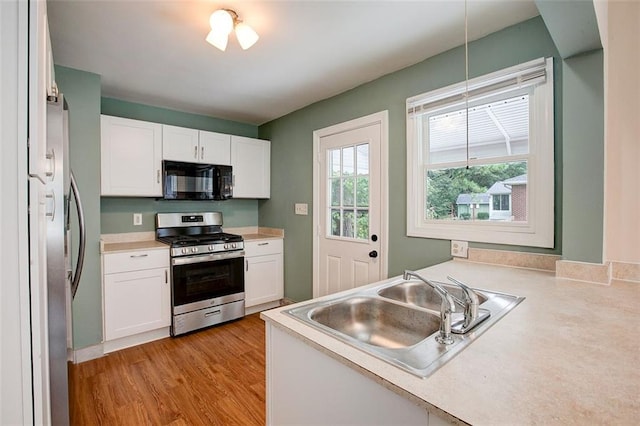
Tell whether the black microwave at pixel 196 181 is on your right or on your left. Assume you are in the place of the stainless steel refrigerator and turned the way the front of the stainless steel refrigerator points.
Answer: on your left

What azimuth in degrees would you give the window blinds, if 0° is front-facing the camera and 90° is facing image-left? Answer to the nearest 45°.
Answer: approximately 45°

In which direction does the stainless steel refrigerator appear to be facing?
to the viewer's right

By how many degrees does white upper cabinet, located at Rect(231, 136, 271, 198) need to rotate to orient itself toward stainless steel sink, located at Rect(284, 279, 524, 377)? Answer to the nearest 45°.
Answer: approximately 45° to its right

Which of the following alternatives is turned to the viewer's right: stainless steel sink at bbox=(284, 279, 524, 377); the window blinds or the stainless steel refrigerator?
the stainless steel refrigerator

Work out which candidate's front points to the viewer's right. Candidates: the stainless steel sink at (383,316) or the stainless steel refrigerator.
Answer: the stainless steel refrigerator

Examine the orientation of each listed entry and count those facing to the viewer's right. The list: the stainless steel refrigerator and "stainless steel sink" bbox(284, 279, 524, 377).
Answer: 1

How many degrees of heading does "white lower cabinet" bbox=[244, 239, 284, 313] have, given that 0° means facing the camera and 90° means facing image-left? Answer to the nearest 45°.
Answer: approximately 315°
